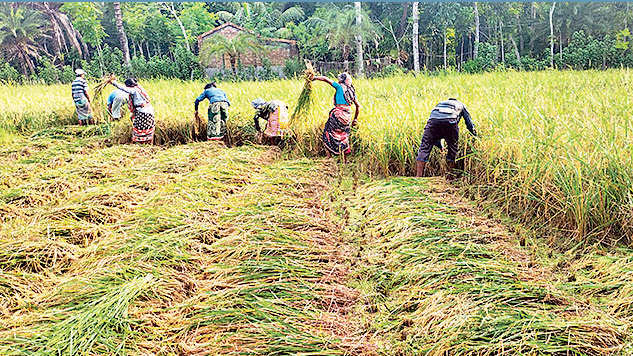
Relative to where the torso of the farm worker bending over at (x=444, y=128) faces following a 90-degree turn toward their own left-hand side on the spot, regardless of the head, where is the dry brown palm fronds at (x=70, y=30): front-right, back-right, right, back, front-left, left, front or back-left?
front

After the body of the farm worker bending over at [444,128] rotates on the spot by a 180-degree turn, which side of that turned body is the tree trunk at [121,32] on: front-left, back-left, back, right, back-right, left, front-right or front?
right

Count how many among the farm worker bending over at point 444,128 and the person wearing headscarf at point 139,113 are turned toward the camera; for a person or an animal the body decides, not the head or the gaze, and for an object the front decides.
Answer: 0

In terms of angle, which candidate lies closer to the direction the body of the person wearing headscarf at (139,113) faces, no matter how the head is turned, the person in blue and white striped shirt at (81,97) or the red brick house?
the person in blue and white striped shirt

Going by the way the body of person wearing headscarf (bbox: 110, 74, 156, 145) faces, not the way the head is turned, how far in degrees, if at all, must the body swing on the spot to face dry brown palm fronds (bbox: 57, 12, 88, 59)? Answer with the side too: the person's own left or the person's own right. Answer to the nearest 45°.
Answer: approximately 45° to the person's own right

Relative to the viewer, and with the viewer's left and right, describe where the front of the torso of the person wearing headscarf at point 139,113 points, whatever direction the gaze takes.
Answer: facing away from the viewer and to the left of the viewer

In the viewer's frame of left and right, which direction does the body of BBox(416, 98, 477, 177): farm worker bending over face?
facing away from the viewer and to the right of the viewer

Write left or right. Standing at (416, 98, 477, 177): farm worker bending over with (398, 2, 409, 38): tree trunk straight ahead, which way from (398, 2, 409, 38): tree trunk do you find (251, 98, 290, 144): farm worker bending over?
left

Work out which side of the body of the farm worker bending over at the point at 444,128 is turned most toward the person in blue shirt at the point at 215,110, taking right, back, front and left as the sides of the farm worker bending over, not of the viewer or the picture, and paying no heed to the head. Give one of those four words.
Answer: left

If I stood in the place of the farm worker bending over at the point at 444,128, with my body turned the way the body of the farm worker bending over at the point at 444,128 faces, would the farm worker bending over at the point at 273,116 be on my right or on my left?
on my left

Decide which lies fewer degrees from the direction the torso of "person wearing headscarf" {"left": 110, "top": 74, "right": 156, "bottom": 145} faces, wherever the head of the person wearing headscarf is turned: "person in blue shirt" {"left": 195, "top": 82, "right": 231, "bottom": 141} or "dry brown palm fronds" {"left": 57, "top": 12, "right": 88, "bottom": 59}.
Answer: the dry brown palm fronds

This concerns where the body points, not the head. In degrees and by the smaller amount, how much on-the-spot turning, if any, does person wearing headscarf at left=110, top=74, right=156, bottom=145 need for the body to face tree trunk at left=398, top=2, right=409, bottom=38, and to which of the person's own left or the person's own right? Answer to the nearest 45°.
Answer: approximately 90° to the person's own right

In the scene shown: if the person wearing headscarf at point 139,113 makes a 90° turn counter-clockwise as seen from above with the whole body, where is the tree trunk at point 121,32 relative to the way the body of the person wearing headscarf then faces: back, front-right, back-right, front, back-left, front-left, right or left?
back-right

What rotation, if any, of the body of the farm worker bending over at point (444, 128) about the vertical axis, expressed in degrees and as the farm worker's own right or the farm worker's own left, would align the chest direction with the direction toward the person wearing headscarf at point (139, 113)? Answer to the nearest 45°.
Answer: approximately 135° to the farm worker's own left

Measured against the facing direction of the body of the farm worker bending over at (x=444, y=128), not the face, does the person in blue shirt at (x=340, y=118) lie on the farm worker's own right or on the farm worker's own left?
on the farm worker's own left

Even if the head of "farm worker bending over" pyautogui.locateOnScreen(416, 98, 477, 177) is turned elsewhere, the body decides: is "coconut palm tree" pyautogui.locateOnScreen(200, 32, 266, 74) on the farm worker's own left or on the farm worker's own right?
on the farm worker's own left
